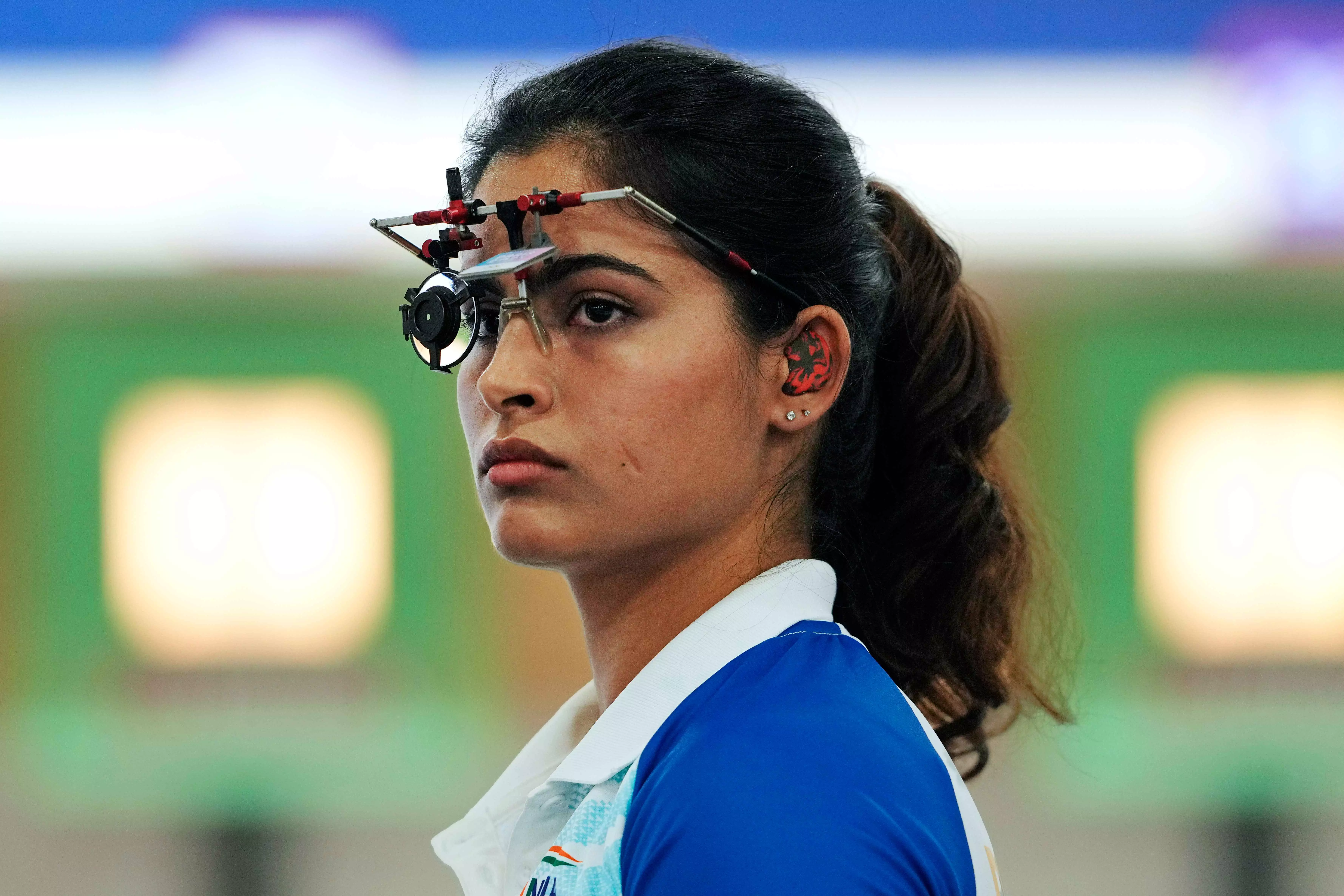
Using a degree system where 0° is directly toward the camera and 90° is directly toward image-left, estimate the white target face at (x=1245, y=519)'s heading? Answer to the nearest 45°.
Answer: approximately 0°

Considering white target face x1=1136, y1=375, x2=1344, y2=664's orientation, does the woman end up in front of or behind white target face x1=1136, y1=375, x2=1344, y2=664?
in front
